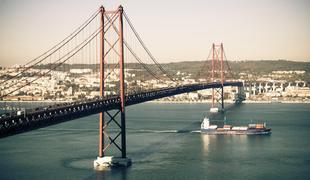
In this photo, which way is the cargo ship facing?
to the viewer's right
